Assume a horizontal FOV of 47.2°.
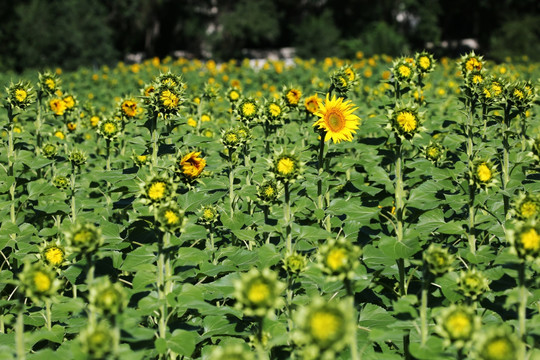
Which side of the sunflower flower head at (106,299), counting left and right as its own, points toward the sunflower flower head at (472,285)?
left

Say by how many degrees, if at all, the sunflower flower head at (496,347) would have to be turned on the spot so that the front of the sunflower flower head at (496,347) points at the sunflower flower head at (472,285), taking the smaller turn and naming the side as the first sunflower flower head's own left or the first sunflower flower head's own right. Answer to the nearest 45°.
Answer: approximately 180°

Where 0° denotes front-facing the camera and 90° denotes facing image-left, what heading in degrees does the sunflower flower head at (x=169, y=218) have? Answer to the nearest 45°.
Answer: approximately 0°

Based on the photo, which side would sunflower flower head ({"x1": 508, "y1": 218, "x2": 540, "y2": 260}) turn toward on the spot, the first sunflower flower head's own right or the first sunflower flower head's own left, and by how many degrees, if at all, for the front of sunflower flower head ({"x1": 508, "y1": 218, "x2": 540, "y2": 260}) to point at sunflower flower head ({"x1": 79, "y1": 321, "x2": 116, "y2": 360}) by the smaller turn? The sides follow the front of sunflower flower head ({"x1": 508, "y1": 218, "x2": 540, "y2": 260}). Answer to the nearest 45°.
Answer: approximately 45° to the first sunflower flower head's own right

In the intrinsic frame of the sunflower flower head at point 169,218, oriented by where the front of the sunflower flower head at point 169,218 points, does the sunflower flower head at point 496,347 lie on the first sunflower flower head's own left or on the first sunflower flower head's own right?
on the first sunflower flower head's own left

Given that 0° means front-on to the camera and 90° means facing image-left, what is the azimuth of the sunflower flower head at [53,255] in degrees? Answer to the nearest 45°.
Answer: approximately 0°
